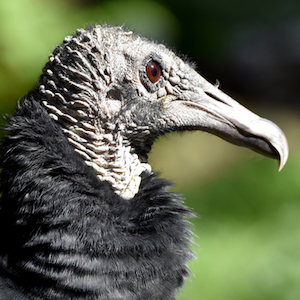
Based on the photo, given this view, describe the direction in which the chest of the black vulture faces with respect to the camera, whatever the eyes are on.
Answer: to the viewer's right
